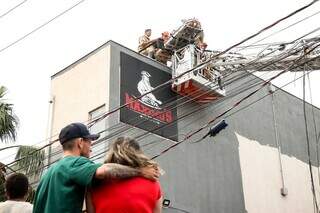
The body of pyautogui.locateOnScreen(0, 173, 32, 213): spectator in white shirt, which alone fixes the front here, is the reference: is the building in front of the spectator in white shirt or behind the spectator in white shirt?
in front

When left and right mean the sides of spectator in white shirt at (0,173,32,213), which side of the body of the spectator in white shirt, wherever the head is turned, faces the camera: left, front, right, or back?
back

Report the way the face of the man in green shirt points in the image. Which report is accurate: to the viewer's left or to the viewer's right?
to the viewer's right

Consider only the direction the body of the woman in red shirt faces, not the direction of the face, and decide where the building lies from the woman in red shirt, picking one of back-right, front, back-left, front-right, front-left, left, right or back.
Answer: front

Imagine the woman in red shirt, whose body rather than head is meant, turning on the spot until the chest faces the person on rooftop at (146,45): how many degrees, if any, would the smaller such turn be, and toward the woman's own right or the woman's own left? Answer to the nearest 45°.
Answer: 0° — they already face them

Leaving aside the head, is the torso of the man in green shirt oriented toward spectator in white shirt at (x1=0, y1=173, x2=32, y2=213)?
no

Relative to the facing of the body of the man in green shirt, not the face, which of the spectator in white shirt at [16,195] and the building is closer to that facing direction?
the building

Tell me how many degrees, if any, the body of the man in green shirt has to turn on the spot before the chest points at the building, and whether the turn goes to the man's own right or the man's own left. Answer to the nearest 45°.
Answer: approximately 45° to the man's own left

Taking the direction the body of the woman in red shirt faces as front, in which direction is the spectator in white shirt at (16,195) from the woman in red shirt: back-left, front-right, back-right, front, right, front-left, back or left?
front-left

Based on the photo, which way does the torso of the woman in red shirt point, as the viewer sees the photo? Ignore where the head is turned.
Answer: away from the camera

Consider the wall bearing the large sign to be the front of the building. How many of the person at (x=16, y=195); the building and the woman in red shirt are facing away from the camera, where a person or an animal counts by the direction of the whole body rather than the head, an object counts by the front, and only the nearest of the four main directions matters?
2
